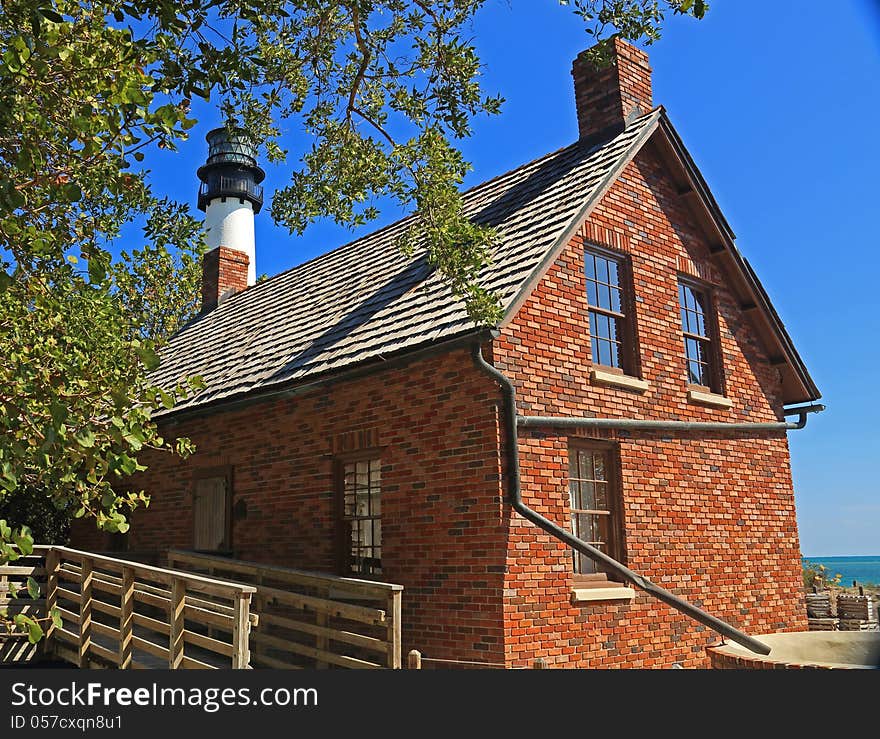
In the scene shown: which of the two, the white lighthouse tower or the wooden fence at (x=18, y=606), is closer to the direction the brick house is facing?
the wooden fence

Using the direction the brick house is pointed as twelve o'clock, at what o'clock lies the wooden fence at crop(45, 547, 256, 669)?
The wooden fence is roughly at 1 o'clock from the brick house.

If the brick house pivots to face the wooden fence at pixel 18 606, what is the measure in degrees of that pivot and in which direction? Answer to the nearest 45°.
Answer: approximately 45° to its right

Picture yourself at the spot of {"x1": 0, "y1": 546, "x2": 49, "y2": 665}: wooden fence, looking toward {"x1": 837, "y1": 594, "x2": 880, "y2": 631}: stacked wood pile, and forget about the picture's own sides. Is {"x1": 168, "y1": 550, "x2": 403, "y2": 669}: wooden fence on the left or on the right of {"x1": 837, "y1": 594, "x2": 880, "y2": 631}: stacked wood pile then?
right

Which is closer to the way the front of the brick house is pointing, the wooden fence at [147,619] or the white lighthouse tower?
the wooden fence

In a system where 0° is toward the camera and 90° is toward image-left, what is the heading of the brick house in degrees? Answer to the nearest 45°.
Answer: approximately 45°

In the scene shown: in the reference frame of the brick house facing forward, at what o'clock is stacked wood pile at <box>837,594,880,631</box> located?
The stacked wood pile is roughly at 6 o'clock from the brick house.

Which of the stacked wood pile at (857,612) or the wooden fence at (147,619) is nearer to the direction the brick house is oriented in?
the wooden fence
